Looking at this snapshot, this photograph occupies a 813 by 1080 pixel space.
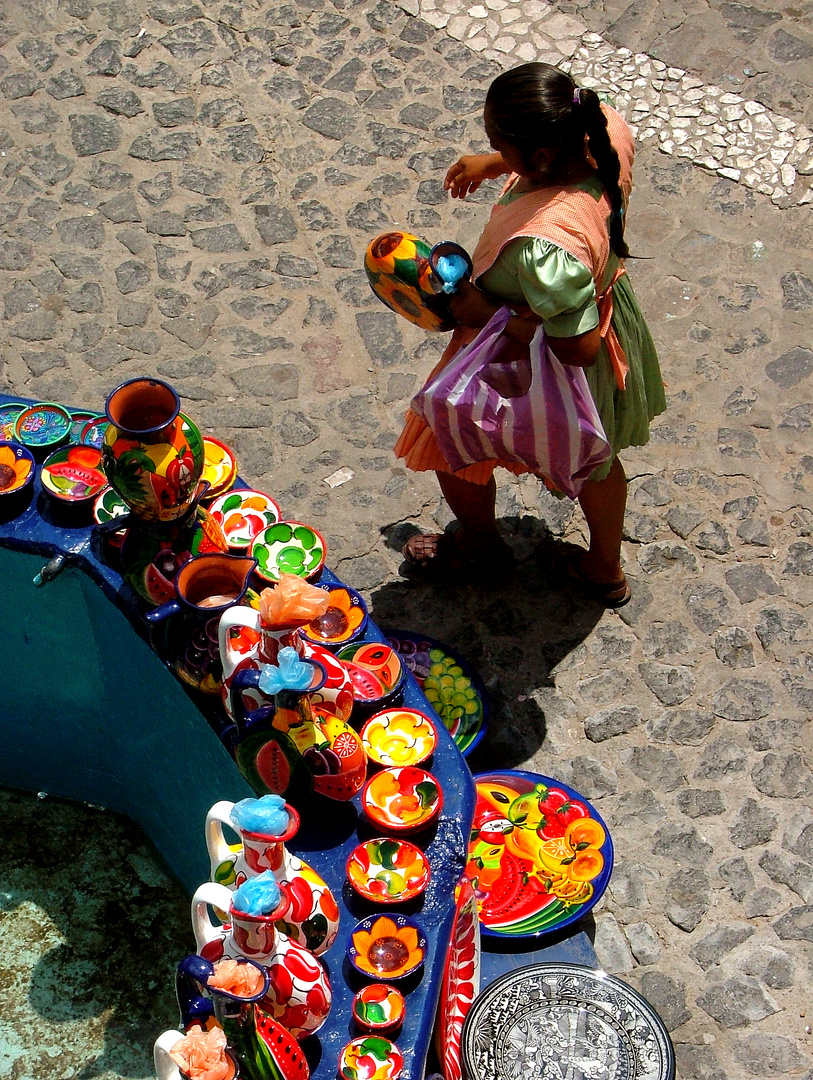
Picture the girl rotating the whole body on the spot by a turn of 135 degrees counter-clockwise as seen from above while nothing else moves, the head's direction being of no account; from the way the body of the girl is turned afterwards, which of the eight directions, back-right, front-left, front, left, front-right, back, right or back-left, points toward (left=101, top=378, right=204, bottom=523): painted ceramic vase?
right

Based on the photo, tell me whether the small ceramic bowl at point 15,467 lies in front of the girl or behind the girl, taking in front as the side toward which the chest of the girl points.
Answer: in front

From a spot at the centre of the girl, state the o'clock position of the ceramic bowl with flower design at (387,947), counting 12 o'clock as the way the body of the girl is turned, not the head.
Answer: The ceramic bowl with flower design is roughly at 9 o'clock from the girl.

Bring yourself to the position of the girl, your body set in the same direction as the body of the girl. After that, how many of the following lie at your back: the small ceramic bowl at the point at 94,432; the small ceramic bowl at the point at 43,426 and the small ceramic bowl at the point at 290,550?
0

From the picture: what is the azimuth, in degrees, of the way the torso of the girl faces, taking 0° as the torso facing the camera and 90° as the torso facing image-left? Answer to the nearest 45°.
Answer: approximately 90°

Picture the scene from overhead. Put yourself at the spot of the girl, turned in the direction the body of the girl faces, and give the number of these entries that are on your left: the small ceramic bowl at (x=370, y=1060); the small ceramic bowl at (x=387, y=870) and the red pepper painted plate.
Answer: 3

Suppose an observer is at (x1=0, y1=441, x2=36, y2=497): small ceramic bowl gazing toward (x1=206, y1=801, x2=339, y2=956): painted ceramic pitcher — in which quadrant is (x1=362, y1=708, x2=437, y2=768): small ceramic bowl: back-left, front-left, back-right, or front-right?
front-left

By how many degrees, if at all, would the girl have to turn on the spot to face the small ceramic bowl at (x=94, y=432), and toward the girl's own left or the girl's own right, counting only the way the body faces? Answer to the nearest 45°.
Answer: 0° — they already face it

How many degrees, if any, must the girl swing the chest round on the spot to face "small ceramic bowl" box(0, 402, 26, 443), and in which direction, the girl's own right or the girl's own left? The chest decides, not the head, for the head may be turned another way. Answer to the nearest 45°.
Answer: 0° — they already face it

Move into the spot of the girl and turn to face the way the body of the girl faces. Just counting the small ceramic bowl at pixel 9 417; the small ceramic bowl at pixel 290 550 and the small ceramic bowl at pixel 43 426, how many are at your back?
0

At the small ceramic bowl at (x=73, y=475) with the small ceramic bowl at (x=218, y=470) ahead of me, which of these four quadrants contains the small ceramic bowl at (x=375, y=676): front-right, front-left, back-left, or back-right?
front-right

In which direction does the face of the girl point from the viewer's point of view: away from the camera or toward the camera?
away from the camera

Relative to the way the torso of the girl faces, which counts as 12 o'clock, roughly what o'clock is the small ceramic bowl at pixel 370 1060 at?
The small ceramic bowl is roughly at 9 o'clock from the girl.

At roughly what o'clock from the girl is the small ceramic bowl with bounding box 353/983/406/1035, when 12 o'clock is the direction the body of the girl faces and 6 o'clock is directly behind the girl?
The small ceramic bowl is roughly at 9 o'clock from the girl.

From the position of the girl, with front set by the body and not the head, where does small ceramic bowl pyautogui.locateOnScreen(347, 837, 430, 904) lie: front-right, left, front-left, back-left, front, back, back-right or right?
left

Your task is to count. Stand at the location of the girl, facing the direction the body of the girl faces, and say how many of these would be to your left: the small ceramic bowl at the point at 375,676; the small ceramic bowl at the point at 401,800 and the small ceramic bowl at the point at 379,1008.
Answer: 3
